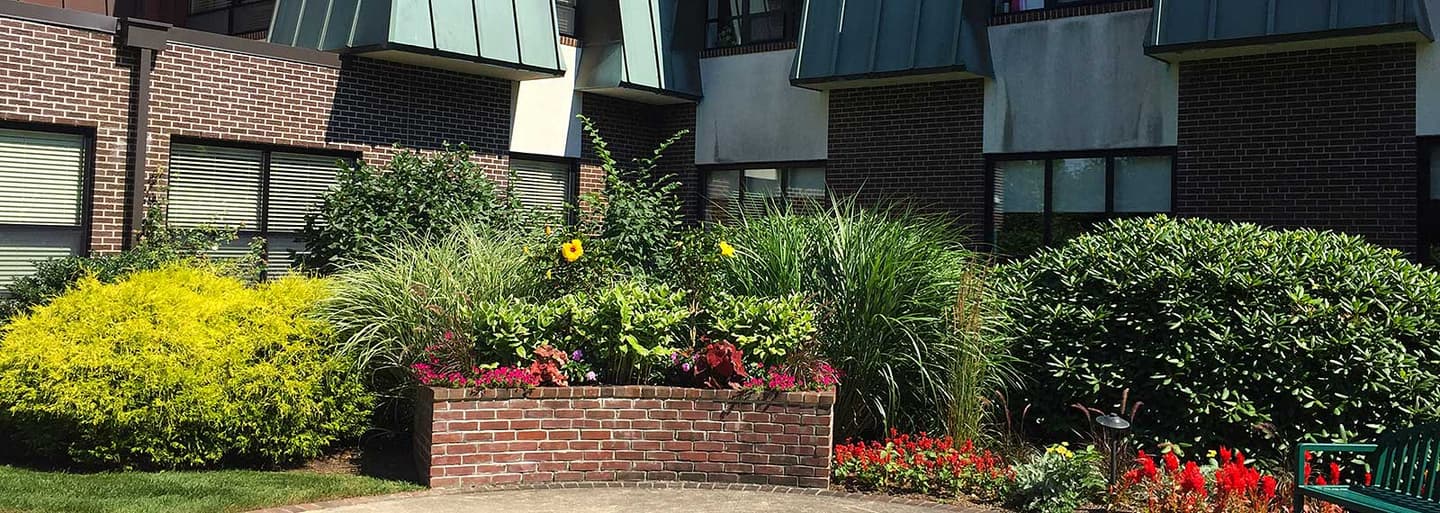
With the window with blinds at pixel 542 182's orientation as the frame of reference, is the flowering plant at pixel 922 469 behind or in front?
in front

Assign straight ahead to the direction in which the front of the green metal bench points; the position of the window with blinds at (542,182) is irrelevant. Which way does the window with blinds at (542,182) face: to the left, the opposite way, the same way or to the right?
to the left

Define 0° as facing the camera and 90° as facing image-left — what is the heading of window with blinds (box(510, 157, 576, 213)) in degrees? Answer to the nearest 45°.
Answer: approximately 0°

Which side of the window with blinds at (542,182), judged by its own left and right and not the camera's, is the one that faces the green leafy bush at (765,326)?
front

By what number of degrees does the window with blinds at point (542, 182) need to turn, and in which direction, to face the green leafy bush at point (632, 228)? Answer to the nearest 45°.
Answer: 0° — it already faces it

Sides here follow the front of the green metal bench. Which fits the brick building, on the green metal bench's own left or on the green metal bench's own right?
on the green metal bench's own right

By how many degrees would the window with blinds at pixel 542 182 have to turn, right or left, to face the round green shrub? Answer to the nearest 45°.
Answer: approximately 45° to its left

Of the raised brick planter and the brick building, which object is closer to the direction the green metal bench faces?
the raised brick planter

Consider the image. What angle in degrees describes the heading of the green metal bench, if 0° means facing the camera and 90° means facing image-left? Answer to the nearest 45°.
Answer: approximately 45°

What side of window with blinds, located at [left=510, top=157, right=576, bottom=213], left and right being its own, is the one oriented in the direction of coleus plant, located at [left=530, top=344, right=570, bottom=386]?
front

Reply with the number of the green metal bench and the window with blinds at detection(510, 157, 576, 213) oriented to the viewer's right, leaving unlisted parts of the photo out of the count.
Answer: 0
